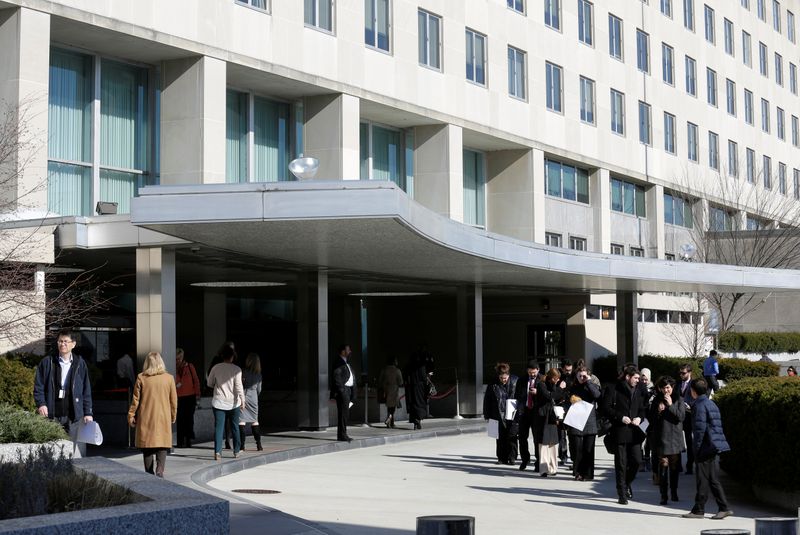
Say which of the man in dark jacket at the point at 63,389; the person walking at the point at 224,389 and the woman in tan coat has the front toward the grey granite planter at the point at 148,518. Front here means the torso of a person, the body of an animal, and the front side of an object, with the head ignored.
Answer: the man in dark jacket

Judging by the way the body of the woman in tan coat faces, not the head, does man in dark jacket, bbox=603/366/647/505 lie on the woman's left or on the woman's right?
on the woman's right

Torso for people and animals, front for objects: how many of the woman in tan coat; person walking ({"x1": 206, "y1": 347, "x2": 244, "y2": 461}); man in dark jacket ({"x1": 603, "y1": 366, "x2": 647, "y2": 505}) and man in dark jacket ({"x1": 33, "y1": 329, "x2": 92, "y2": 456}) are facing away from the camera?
2

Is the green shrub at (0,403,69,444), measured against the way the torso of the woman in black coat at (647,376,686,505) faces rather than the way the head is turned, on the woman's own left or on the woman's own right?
on the woman's own right

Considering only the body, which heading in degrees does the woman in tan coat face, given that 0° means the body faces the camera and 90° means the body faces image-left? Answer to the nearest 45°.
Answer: approximately 180°

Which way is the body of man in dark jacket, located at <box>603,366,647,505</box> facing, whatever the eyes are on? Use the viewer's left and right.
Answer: facing the viewer and to the right of the viewer

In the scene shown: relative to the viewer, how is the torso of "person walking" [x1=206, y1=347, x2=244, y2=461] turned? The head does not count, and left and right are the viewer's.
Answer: facing away from the viewer

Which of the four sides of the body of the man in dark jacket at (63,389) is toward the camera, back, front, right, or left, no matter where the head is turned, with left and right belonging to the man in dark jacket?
front

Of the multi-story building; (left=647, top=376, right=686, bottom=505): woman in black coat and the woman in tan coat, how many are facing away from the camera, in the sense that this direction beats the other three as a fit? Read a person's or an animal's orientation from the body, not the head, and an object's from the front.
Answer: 1

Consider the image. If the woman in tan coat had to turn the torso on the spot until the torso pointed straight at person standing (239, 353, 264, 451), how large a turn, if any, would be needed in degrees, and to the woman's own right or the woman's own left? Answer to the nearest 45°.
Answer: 0° — they already face them

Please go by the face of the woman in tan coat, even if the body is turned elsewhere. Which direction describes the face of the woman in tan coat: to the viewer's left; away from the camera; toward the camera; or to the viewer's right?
away from the camera

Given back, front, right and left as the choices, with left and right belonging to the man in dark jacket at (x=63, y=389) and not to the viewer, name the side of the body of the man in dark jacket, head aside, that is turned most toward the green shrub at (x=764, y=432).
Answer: left

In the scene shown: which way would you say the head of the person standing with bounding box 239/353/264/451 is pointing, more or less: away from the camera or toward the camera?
away from the camera

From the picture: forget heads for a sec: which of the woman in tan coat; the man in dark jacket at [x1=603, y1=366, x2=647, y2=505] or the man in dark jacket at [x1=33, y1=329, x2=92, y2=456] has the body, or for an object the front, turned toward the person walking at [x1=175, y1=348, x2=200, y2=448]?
the woman in tan coat

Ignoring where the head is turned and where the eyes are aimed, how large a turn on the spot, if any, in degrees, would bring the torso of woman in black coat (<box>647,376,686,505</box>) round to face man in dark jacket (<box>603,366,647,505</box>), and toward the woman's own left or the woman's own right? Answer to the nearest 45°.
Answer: approximately 90° to the woman's own right

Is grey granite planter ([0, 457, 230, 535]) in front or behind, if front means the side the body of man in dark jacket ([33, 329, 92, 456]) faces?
in front

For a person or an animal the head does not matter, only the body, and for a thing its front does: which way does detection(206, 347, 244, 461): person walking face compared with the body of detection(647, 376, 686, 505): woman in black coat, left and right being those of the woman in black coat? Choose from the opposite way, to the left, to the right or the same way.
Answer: the opposite way

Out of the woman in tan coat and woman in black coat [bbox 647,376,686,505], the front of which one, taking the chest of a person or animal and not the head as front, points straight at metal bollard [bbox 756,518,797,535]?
the woman in black coat

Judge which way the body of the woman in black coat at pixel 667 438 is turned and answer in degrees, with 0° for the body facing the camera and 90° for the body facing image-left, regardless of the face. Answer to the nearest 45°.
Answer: approximately 0°
